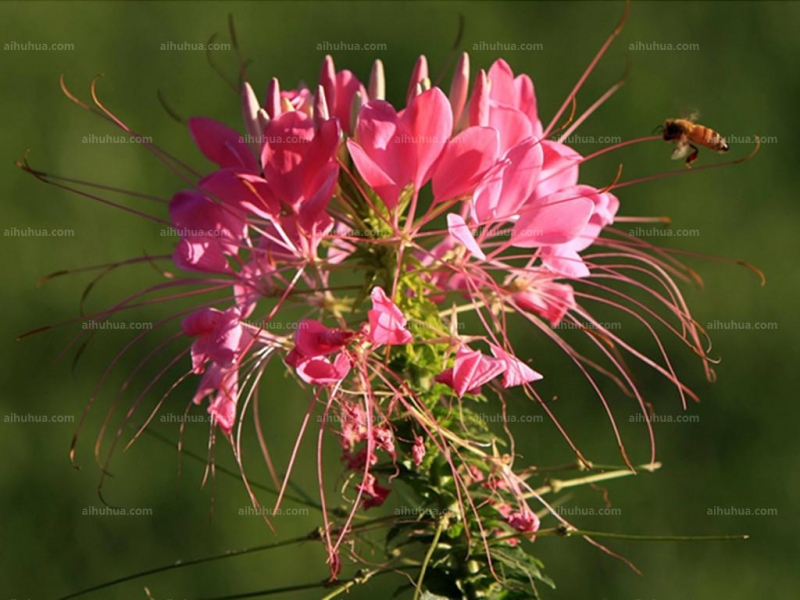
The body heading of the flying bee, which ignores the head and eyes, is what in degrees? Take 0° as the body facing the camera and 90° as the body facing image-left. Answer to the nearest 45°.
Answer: approximately 90°

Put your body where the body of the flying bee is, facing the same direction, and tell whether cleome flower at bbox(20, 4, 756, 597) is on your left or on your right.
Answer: on your left
